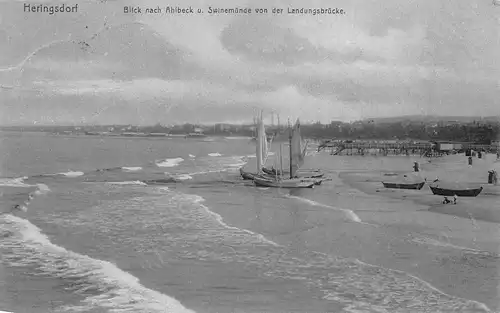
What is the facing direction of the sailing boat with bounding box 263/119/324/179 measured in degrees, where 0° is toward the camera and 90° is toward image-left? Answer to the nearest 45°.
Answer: approximately 90°
